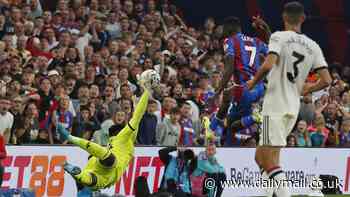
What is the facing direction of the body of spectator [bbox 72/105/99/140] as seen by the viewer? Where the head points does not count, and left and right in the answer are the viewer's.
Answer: facing the viewer

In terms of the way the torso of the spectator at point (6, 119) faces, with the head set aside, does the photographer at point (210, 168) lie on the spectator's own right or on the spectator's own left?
on the spectator's own left

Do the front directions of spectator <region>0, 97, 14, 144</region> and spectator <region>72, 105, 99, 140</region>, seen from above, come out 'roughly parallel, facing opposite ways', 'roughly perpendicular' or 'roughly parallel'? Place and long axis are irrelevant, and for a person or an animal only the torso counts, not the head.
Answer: roughly parallel

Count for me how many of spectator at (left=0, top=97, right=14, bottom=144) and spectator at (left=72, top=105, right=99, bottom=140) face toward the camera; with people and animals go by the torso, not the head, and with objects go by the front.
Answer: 2

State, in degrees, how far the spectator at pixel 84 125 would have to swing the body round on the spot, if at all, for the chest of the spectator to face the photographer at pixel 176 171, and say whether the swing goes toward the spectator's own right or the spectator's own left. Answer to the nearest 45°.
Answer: approximately 45° to the spectator's own left

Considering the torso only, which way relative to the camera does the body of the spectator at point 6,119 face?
toward the camera

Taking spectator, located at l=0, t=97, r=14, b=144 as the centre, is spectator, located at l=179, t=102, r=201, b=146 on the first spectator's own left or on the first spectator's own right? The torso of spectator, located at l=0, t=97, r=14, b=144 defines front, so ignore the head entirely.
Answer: on the first spectator's own left
